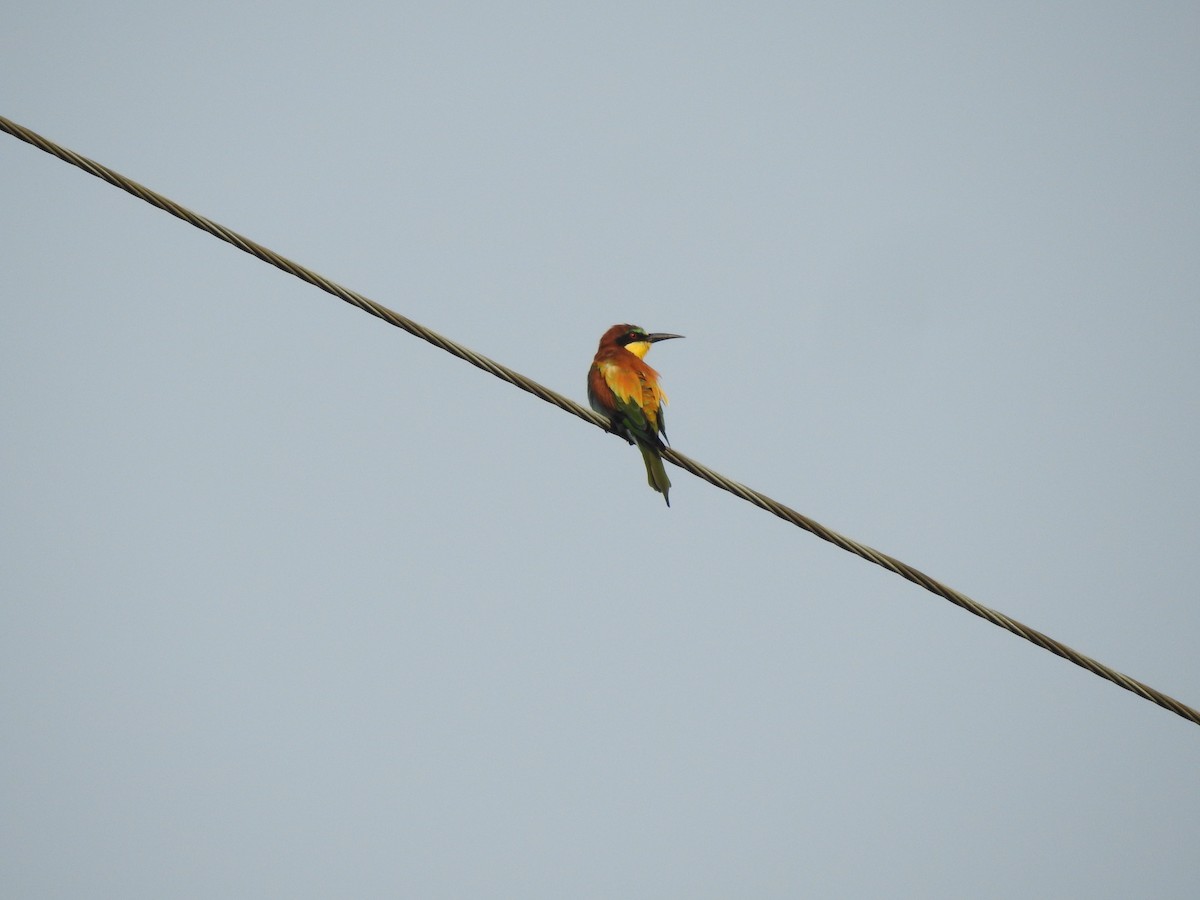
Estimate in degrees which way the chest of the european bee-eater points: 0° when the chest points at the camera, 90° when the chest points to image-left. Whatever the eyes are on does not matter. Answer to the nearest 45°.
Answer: approximately 135°
